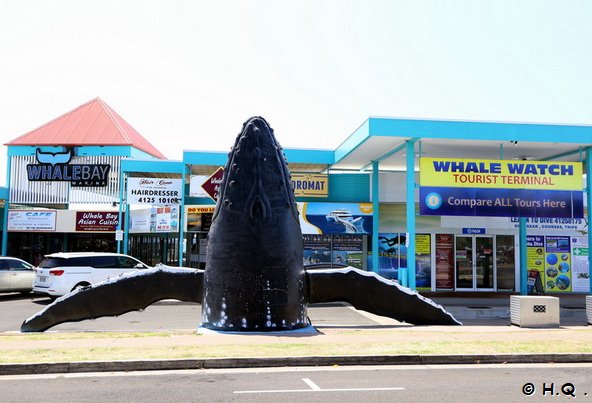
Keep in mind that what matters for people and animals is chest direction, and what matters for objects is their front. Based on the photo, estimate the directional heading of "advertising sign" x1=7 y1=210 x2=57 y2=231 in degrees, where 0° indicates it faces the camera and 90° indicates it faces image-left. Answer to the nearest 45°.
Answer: approximately 0°

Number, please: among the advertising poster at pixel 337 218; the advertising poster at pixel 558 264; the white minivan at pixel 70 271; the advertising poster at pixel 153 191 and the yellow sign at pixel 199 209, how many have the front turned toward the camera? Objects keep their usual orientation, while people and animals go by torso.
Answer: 4

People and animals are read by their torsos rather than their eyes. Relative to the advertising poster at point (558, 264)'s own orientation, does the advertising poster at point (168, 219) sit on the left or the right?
on its right

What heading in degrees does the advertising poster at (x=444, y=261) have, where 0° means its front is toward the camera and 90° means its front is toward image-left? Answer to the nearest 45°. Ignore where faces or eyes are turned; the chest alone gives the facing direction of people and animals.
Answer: approximately 0°

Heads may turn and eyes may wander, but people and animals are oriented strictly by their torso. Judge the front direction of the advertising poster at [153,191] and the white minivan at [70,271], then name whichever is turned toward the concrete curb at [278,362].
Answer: the advertising poster

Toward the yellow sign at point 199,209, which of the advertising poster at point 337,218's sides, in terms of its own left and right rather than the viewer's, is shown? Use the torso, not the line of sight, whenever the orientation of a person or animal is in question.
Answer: right

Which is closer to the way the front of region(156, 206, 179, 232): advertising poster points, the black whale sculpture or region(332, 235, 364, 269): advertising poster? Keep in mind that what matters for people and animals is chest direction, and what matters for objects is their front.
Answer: the black whale sculpture

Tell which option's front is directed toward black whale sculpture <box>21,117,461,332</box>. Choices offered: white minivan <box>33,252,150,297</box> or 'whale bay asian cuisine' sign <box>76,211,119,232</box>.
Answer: the 'whale bay asian cuisine' sign

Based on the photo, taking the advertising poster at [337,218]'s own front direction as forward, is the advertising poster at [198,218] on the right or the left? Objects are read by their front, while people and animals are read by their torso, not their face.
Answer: on its right

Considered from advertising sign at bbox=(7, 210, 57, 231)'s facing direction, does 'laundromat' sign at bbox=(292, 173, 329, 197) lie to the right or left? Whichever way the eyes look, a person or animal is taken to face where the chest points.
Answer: on its left
